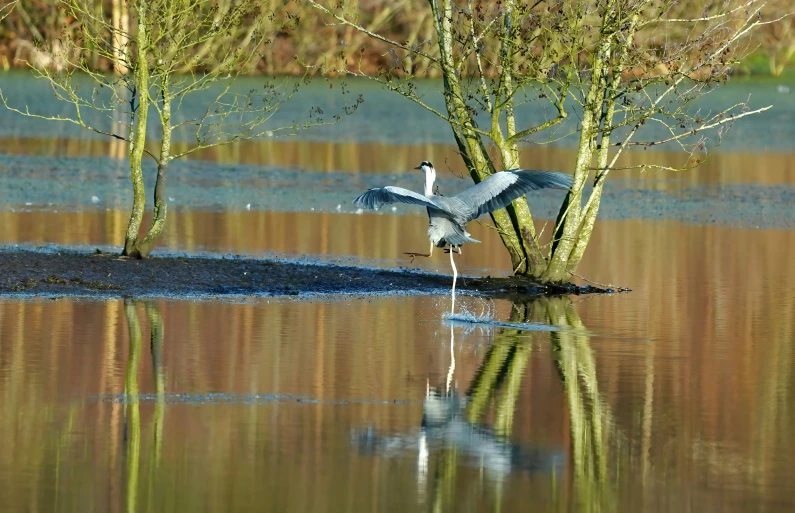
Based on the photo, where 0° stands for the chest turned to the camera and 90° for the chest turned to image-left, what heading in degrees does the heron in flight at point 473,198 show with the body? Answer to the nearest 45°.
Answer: approximately 135°
